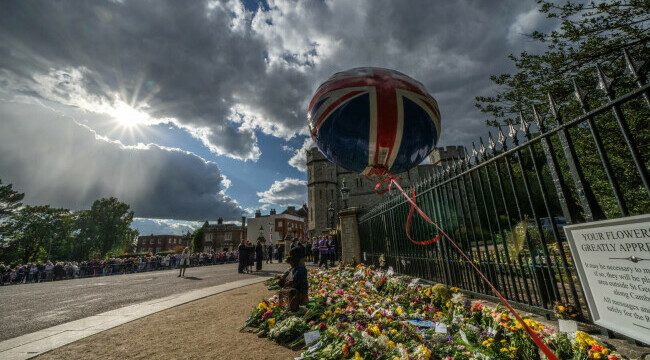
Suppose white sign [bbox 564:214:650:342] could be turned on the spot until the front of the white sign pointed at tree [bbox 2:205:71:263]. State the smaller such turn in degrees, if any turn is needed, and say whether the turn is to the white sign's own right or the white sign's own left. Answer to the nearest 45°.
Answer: approximately 45° to the white sign's own right

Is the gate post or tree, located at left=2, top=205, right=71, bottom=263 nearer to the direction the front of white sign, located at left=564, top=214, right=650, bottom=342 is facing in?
the tree

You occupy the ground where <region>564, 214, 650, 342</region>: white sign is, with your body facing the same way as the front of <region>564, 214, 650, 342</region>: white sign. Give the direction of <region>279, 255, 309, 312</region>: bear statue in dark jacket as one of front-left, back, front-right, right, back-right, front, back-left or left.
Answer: front-right

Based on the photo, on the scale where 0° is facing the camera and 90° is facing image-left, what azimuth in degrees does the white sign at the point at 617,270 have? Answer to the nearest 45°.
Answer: approximately 45°

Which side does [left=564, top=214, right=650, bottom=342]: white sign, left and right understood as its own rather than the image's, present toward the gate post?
right

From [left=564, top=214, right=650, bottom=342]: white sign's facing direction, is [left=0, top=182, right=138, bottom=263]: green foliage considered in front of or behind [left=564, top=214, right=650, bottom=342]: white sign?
in front
